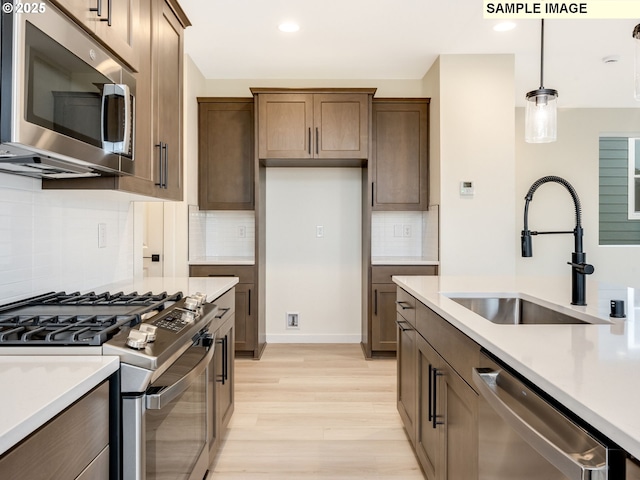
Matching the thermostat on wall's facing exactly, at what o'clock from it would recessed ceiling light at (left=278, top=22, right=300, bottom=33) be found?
The recessed ceiling light is roughly at 2 o'clock from the thermostat on wall.

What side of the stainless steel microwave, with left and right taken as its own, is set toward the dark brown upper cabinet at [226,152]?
left

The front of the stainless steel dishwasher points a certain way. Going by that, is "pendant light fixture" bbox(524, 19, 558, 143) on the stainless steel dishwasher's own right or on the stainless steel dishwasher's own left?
on the stainless steel dishwasher's own right

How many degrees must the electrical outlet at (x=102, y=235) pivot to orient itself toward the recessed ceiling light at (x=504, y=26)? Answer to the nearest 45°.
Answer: approximately 45° to its left

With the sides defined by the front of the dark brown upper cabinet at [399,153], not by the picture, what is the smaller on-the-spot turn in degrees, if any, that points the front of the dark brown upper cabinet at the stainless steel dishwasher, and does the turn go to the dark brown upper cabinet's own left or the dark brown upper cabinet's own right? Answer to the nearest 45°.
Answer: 0° — it already faces it

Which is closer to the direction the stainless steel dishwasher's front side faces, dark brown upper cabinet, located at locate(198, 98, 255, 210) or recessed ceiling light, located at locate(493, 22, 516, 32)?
the dark brown upper cabinet

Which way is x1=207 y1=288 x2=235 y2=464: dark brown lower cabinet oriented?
to the viewer's right

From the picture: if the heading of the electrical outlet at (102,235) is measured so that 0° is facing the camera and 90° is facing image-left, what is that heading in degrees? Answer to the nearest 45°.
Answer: approximately 315°

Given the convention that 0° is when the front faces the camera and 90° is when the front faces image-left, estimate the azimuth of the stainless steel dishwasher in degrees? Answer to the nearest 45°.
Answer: approximately 45°

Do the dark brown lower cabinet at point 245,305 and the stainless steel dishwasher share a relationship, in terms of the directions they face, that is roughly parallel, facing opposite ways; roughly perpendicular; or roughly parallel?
roughly perpendicular

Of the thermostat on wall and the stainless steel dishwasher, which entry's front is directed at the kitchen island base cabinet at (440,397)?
the thermostat on wall

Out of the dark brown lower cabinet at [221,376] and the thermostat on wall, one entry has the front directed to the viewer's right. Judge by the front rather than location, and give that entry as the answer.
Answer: the dark brown lower cabinet
